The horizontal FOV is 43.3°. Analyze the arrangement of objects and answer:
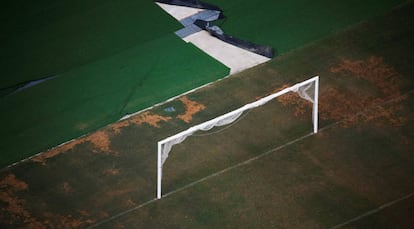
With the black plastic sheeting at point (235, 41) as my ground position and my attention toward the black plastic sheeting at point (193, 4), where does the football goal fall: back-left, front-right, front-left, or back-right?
back-left

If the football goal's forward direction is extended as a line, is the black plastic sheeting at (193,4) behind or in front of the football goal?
behind

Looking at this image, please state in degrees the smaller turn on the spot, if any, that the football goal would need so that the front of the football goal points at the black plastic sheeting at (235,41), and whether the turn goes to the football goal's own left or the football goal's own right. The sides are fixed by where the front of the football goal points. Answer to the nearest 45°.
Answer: approximately 135° to the football goal's own left

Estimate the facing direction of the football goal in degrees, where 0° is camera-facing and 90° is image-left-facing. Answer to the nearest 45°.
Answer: approximately 315°
